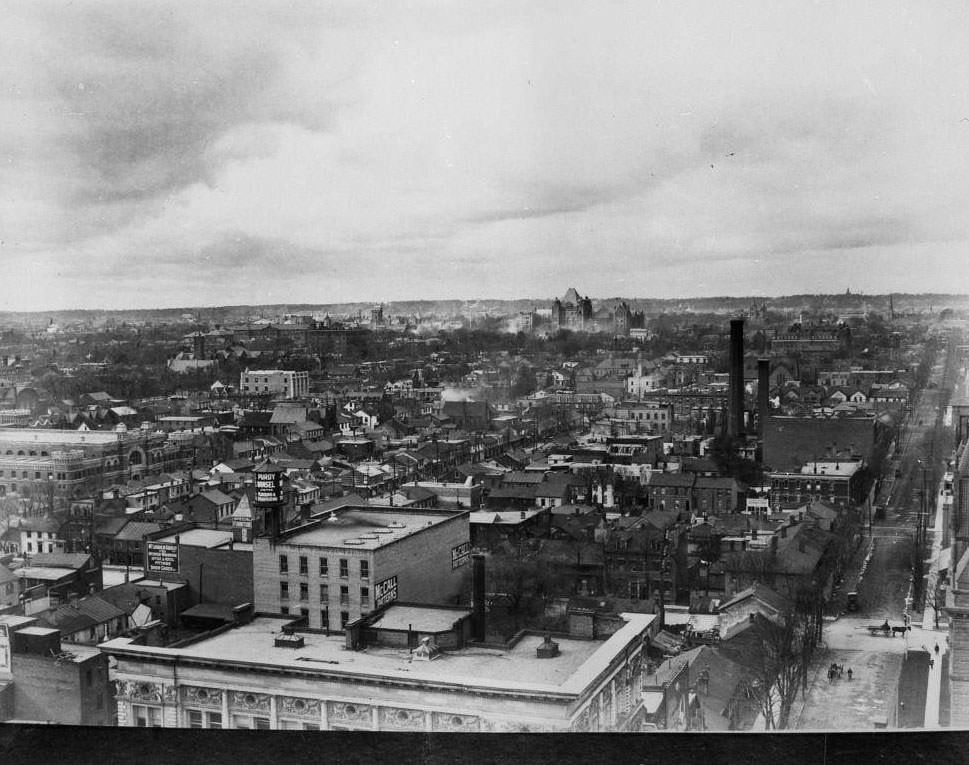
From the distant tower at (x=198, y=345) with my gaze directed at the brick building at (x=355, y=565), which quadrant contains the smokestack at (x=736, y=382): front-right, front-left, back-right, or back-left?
front-left

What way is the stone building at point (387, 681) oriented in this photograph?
toward the camera

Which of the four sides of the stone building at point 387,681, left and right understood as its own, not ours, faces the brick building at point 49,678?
right

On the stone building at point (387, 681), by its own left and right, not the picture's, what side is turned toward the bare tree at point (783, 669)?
left
